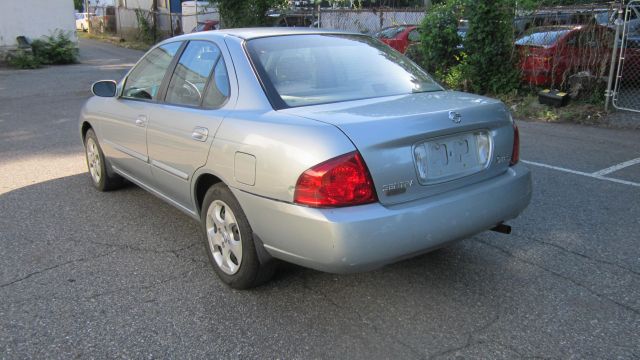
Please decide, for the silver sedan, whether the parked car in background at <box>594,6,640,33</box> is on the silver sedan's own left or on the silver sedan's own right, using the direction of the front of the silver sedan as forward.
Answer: on the silver sedan's own right

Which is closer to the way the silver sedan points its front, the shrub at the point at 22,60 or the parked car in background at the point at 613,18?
the shrub

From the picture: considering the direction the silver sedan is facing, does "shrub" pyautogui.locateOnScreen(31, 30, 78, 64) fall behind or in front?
in front

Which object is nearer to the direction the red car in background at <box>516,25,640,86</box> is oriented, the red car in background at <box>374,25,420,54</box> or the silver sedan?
the red car in background

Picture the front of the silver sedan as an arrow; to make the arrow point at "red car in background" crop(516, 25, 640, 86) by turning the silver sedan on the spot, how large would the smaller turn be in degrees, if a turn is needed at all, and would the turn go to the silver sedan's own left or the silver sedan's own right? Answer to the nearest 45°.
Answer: approximately 90° to the silver sedan's own right

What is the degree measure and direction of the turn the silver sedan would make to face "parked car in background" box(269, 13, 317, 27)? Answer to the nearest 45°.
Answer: approximately 45° to its right

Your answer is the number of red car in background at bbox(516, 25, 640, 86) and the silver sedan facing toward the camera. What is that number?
0

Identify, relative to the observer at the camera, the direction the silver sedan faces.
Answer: facing away from the viewer and to the left of the viewer

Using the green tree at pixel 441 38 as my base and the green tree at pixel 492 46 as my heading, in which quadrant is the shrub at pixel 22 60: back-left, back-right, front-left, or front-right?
back-right

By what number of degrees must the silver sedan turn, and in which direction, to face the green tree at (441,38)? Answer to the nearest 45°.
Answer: approximately 45° to its right
